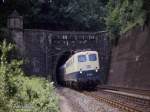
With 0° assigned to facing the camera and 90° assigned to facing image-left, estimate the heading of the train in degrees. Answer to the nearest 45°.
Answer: approximately 315°
